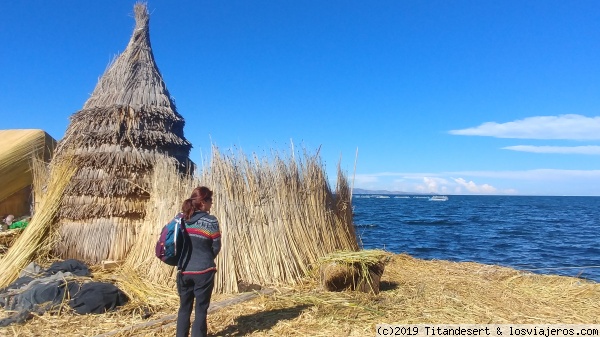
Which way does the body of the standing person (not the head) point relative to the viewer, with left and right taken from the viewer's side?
facing away from the viewer and to the right of the viewer

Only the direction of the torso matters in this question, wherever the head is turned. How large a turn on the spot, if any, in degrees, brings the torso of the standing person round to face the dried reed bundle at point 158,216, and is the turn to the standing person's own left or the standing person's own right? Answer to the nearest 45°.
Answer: approximately 45° to the standing person's own left

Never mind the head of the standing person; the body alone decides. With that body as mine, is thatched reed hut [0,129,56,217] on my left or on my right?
on my left
